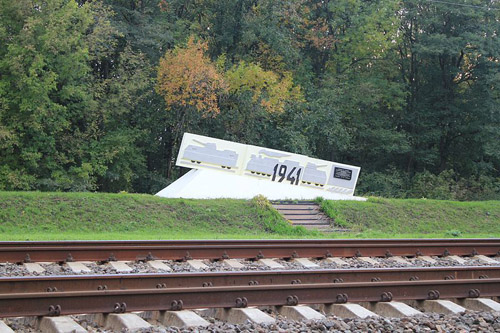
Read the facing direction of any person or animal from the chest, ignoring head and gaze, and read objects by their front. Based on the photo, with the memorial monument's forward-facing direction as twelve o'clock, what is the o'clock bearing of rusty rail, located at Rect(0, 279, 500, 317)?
The rusty rail is roughly at 12 o'clock from the memorial monument.

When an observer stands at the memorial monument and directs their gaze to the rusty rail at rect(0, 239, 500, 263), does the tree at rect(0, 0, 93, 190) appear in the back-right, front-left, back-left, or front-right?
back-right

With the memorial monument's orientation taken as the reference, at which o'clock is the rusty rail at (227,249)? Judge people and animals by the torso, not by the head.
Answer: The rusty rail is roughly at 12 o'clock from the memorial monument.

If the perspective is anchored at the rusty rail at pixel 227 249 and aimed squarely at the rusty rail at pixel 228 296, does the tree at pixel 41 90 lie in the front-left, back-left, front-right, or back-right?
back-right

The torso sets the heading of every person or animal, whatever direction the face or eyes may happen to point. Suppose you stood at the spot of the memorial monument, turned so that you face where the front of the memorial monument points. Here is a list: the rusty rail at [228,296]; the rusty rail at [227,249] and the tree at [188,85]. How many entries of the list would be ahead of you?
2

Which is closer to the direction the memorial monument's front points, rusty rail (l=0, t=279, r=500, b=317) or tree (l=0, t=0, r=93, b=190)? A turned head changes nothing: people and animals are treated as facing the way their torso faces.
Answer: the rusty rail

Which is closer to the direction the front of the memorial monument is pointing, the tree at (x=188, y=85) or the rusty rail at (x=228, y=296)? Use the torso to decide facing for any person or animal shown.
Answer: the rusty rail

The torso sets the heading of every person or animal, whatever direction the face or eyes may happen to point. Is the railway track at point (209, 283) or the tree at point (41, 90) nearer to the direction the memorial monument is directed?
the railway track

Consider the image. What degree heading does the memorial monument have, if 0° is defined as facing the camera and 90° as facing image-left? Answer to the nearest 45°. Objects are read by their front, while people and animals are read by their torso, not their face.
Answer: approximately 0°

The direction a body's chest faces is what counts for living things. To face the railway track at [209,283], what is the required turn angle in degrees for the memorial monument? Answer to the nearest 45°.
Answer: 0° — it already faces it

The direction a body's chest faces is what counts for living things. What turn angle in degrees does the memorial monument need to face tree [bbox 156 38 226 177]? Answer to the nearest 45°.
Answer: approximately 135° to its right

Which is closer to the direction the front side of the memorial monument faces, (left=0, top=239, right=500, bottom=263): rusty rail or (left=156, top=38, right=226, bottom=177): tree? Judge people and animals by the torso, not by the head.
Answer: the rusty rail

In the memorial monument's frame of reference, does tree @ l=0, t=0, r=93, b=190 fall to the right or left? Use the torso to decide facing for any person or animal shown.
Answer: on its right
